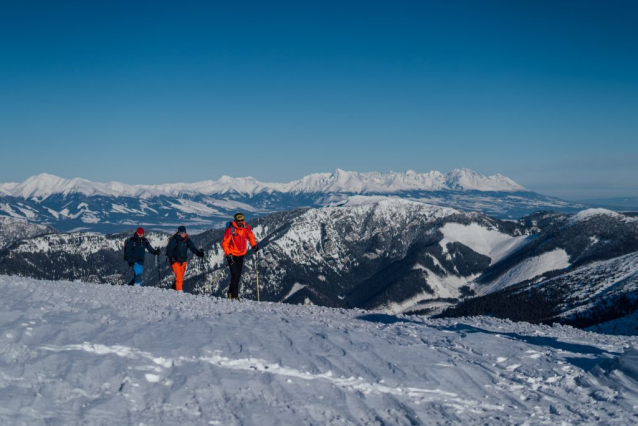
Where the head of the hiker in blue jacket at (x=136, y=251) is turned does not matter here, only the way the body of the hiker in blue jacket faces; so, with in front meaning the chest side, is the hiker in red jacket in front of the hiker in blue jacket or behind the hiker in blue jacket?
in front

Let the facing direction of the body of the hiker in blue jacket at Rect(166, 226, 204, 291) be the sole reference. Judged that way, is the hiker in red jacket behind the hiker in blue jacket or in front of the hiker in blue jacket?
in front

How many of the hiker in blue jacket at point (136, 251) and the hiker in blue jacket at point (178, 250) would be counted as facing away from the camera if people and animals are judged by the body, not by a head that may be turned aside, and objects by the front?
0

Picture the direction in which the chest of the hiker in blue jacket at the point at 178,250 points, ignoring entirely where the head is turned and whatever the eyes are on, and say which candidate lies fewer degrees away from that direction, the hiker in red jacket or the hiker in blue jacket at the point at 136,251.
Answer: the hiker in red jacket

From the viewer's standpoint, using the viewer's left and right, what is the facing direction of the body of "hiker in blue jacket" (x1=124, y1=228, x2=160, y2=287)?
facing the viewer and to the right of the viewer

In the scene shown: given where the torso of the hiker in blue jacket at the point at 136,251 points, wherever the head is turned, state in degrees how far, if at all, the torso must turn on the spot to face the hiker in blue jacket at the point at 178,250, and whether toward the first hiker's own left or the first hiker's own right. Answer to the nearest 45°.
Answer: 0° — they already face them

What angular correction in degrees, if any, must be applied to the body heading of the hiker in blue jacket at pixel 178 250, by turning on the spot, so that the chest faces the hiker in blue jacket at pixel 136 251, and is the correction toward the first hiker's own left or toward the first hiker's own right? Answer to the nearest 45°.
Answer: approximately 180°
